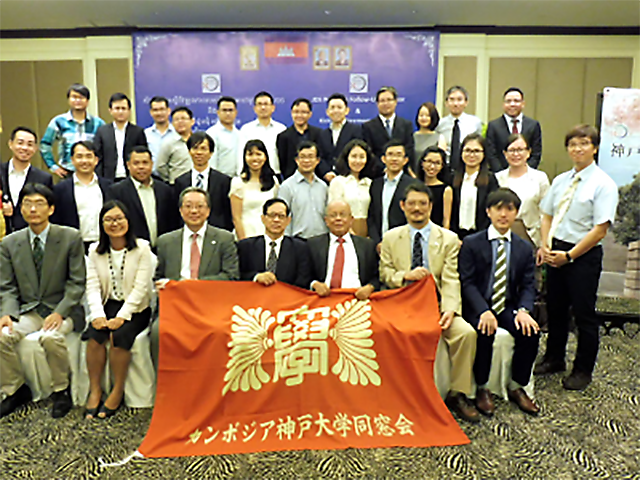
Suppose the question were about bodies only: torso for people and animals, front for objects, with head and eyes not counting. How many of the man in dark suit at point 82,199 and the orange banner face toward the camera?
2

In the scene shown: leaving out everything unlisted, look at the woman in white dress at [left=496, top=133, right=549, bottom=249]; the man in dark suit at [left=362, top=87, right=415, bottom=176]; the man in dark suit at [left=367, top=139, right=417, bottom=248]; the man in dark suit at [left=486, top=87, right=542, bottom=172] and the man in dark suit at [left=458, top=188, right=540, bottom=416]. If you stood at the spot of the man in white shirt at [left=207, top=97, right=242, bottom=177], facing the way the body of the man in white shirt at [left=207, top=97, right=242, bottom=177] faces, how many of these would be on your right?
0

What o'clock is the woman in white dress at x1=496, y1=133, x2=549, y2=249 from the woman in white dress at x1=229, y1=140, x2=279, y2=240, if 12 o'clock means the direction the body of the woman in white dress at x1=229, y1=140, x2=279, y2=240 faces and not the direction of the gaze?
the woman in white dress at x1=496, y1=133, x2=549, y2=249 is roughly at 9 o'clock from the woman in white dress at x1=229, y1=140, x2=279, y2=240.

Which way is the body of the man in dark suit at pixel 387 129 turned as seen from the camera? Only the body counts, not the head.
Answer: toward the camera

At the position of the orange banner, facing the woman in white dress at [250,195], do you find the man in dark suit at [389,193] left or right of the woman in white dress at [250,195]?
right

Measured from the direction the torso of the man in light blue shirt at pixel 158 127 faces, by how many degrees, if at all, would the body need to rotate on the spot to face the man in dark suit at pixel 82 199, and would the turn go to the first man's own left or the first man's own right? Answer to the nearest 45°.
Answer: approximately 45° to the first man's own right

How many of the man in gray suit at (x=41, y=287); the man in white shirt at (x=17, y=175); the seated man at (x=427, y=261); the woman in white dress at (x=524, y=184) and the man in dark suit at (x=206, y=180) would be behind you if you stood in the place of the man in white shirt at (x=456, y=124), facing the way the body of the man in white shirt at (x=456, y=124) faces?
0

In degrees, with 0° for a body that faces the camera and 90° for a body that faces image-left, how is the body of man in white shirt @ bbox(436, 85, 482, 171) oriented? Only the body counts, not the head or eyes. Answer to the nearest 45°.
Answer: approximately 0°

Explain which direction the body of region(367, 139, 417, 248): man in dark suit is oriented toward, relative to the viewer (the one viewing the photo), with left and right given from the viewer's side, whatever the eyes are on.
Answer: facing the viewer

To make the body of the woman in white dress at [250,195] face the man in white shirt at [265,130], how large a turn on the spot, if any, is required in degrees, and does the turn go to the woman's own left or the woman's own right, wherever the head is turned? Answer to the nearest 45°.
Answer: approximately 180°

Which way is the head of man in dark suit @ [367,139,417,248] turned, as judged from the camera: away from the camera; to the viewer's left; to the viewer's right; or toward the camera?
toward the camera

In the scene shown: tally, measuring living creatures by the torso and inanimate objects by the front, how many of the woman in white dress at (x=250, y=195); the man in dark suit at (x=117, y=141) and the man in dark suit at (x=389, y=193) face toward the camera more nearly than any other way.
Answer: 3

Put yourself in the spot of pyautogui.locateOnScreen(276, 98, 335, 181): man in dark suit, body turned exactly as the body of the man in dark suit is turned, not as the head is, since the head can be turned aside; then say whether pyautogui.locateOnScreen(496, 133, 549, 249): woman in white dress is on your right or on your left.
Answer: on your left

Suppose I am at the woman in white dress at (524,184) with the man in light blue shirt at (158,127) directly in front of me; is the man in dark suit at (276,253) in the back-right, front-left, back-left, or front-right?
front-left

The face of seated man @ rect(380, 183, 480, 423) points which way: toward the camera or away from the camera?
toward the camera

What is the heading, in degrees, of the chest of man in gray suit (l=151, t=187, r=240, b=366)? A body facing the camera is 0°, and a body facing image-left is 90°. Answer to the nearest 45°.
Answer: approximately 0°

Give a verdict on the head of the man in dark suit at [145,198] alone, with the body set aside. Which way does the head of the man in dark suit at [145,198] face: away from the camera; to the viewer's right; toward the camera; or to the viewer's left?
toward the camera

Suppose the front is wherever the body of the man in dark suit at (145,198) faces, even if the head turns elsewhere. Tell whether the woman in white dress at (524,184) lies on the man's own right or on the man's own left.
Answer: on the man's own left

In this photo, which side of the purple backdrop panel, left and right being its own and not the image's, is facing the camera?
front

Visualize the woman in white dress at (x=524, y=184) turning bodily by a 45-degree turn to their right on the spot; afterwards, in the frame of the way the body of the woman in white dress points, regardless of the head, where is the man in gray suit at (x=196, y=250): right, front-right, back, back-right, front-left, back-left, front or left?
front
